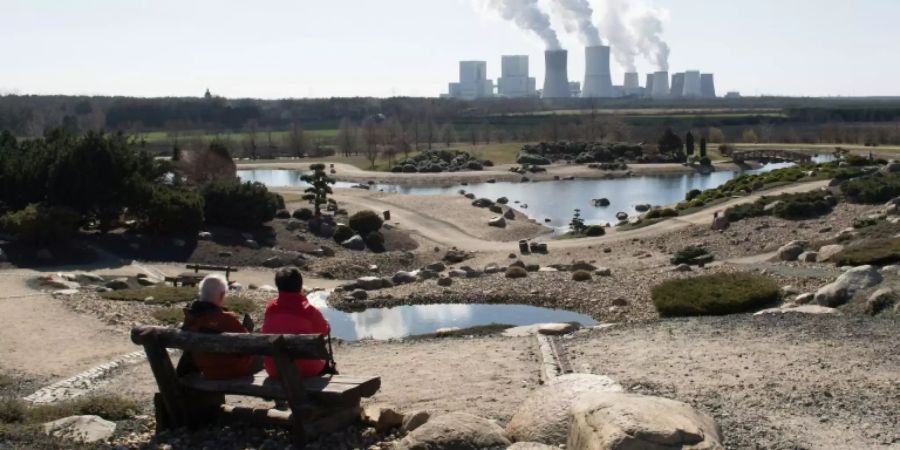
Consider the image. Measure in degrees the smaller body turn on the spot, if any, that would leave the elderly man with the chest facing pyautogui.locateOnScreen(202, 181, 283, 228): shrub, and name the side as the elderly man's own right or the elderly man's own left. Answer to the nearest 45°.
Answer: approximately 45° to the elderly man's own left

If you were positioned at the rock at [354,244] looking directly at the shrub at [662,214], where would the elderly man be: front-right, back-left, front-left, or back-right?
back-right

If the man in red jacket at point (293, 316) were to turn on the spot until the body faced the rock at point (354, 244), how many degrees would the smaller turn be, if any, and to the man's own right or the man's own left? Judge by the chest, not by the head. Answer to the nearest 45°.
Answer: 0° — they already face it

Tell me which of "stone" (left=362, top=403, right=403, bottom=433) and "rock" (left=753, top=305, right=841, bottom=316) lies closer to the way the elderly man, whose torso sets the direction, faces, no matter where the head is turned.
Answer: the rock

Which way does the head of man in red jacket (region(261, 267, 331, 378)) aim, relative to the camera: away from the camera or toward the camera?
away from the camera

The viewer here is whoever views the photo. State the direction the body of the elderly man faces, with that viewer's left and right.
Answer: facing away from the viewer and to the right of the viewer

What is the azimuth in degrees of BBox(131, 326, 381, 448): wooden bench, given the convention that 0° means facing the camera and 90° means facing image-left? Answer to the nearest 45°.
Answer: approximately 225°

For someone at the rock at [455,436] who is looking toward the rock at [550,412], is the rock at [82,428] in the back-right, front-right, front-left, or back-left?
back-left

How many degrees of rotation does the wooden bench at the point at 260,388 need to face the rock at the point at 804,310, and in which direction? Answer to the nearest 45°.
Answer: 0° — it already faces it

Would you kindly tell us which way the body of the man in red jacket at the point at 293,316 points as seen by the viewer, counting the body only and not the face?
away from the camera
